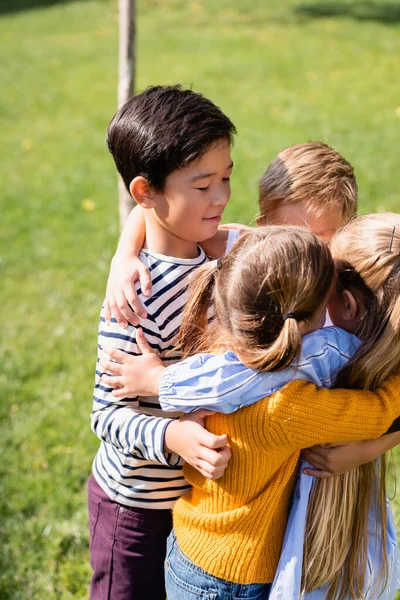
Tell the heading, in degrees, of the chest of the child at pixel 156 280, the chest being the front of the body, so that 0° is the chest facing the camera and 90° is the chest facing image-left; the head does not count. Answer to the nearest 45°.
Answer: approximately 270°

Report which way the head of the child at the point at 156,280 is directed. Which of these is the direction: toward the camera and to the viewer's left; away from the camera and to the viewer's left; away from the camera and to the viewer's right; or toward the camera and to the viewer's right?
toward the camera and to the viewer's right

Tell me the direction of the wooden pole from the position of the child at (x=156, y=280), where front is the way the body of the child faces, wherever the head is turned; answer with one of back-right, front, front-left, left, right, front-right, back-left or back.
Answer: left
